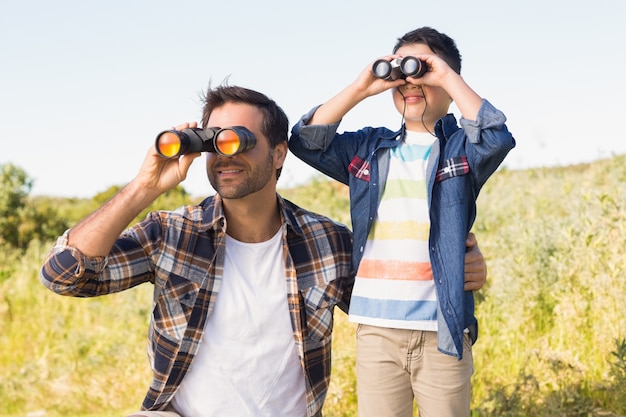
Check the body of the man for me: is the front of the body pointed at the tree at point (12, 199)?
no

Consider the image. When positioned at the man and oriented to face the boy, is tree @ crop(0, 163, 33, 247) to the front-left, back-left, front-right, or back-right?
back-left

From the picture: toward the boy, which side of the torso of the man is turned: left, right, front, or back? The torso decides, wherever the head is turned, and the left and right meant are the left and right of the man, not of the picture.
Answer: left

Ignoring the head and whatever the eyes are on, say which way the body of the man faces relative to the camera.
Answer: toward the camera

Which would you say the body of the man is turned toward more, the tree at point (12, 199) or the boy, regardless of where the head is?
the boy

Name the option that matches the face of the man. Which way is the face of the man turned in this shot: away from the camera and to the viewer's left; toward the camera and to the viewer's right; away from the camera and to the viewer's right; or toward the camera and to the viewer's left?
toward the camera and to the viewer's left

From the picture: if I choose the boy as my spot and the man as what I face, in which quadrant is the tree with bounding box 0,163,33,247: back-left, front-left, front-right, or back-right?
front-right
